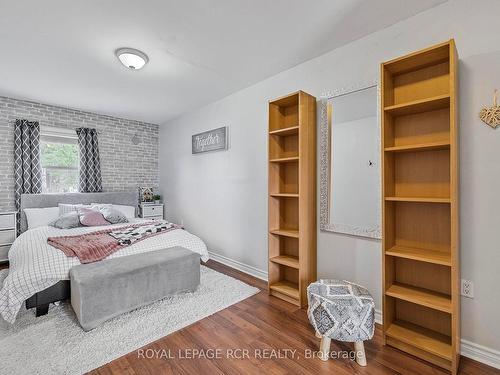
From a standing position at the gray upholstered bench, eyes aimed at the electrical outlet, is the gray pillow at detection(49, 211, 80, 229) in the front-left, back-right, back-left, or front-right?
back-left

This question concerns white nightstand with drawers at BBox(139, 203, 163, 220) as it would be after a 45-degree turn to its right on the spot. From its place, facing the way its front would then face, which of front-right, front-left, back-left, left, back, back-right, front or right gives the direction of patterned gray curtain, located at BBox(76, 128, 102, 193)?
front-right

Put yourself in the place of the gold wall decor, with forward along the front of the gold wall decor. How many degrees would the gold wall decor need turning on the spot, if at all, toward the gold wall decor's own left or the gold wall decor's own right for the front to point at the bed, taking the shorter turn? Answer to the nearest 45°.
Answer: approximately 45° to the gold wall decor's own right

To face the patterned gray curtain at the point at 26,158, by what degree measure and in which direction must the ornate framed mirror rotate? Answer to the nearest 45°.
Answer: approximately 45° to its right

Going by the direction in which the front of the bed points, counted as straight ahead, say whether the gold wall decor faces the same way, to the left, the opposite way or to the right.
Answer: to the right

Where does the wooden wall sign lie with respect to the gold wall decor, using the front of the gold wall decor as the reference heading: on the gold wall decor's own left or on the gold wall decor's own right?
on the gold wall decor's own right

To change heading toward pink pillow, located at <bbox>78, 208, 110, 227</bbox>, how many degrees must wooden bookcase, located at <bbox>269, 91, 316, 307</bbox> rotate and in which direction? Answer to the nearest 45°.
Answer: approximately 45° to its right

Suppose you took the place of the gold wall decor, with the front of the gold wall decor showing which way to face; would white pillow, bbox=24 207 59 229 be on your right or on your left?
on your right
